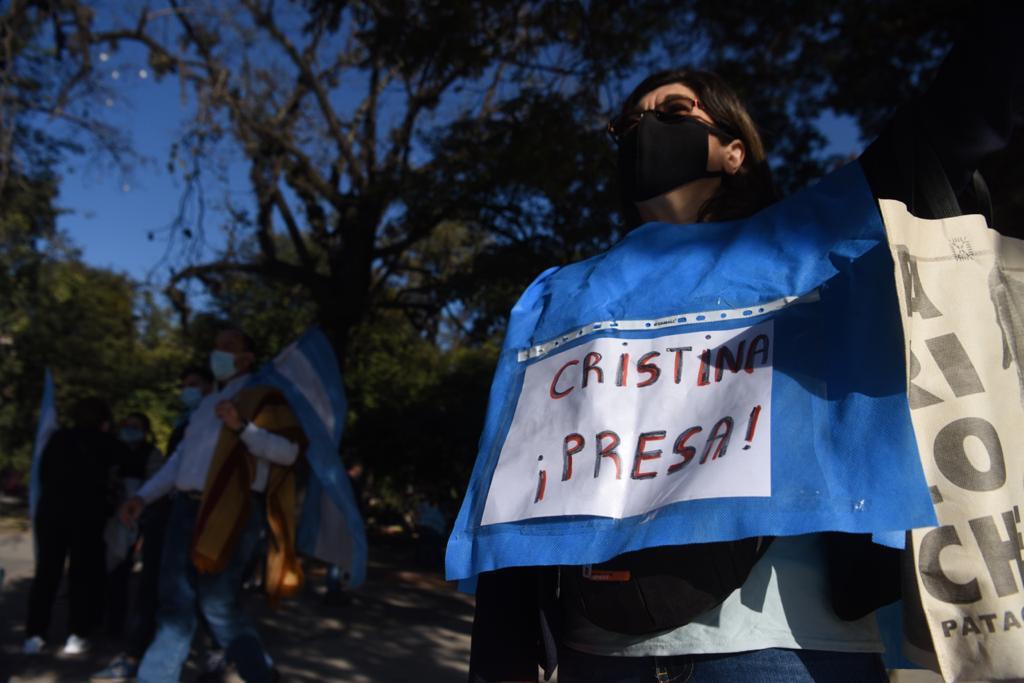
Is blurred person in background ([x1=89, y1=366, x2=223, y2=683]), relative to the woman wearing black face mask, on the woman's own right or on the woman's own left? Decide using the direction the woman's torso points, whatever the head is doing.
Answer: on the woman's own right

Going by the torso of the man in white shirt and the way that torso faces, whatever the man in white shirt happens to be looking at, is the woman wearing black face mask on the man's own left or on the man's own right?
on the man's own left

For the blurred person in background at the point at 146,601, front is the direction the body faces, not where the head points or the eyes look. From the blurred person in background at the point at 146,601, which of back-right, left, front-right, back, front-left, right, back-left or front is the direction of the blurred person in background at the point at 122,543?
back-right

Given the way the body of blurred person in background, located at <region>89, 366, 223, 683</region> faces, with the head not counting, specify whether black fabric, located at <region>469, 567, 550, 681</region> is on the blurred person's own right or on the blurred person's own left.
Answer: on the blurred person's own left

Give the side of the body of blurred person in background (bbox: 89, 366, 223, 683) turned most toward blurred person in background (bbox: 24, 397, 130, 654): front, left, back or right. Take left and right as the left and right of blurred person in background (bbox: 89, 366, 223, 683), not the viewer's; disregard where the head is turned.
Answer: right
